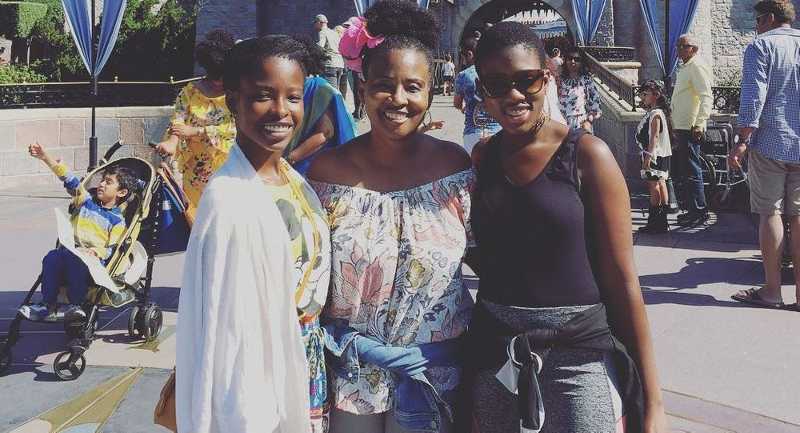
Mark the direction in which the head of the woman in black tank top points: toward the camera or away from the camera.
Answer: toward the camera

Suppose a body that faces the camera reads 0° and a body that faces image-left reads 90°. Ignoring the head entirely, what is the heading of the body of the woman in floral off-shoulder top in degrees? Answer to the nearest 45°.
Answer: approximately 0°

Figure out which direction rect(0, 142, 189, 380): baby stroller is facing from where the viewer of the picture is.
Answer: facing the viewer and to the left of the viewer

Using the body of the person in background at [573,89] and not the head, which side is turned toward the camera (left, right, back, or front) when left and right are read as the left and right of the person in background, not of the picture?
front

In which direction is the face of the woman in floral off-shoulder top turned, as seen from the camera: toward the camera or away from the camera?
toward the camera

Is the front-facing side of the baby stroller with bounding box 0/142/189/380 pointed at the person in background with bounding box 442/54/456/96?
no

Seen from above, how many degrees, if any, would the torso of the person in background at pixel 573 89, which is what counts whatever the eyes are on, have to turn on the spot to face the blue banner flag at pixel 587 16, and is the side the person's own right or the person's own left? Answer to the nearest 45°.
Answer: approximately 180°

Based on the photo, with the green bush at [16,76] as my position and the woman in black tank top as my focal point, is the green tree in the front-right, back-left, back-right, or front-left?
back-left

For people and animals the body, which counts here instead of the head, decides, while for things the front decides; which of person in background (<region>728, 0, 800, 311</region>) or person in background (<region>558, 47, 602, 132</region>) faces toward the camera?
person in background (<region>558, 47, 602, 132</region>)

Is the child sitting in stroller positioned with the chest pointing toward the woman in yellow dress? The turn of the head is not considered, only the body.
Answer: no

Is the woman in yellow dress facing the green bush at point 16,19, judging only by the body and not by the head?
no

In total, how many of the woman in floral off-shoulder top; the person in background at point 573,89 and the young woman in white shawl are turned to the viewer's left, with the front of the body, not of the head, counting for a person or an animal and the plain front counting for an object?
0

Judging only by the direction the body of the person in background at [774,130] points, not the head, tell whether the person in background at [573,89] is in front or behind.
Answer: in front

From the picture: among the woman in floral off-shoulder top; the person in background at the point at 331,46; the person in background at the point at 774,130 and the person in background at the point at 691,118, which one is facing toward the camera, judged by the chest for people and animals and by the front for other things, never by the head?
the woman in floral off-shoulder top
